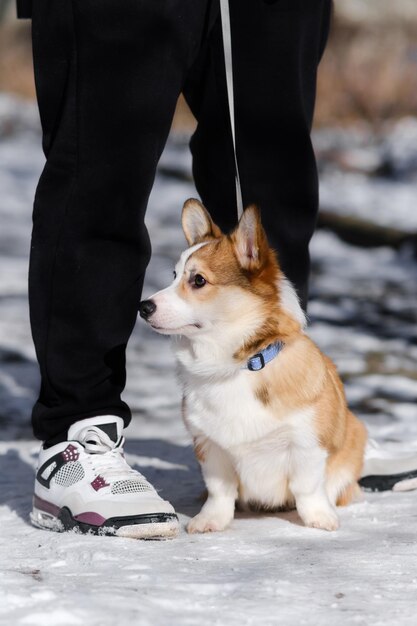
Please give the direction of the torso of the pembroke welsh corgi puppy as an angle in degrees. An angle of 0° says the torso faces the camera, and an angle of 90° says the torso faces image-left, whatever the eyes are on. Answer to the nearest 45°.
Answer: approximately 45°
